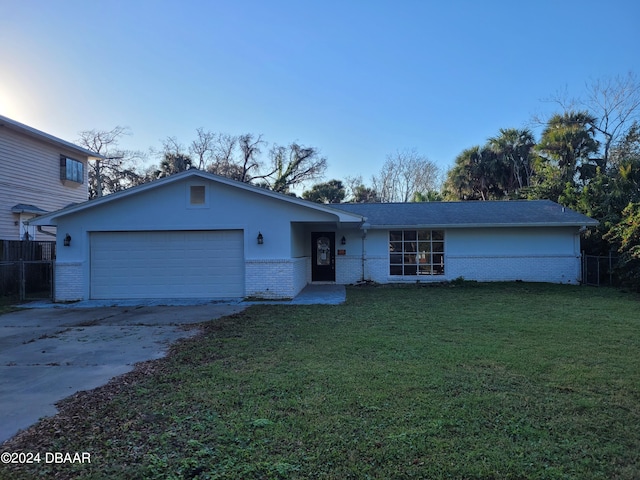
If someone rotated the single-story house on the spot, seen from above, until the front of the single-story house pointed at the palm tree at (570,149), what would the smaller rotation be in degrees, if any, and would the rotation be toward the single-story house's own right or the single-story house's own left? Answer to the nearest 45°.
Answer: approximately 135° to the single-story house's own left

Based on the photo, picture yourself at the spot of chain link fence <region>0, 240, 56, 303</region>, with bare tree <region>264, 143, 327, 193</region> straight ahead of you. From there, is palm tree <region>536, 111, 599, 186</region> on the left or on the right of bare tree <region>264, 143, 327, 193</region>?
right

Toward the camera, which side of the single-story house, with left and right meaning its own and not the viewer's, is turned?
front

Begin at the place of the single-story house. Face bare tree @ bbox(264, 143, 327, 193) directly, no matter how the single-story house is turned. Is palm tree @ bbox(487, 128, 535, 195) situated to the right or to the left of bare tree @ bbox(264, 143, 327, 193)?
right

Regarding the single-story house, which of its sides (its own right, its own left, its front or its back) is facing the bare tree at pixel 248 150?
back

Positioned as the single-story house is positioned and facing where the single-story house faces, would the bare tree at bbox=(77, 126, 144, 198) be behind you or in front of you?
behind

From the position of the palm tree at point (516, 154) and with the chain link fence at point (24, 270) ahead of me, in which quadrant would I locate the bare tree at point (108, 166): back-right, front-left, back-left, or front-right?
front-right

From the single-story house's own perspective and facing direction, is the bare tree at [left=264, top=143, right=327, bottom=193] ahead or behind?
behind

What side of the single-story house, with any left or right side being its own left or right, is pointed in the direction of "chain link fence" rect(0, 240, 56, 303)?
right

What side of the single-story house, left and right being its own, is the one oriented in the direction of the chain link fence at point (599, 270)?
left
